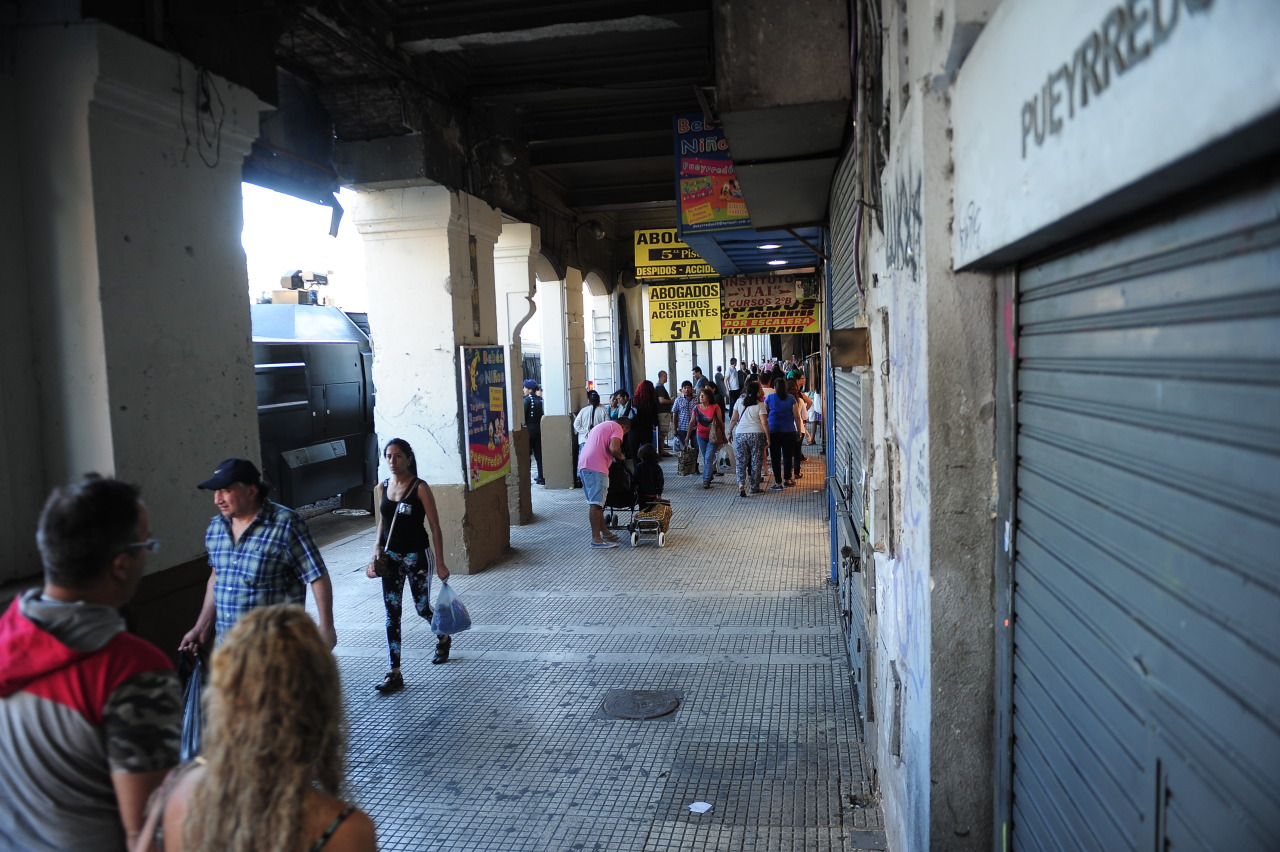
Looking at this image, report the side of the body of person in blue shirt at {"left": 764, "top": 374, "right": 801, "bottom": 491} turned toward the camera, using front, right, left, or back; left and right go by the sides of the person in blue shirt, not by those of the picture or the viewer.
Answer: back

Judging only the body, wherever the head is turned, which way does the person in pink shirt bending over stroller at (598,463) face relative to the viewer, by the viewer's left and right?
facing to the right of the viewer

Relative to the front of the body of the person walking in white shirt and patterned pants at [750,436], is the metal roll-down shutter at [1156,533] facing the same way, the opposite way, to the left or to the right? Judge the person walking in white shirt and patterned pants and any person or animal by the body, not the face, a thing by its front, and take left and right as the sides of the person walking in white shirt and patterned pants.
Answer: to the left

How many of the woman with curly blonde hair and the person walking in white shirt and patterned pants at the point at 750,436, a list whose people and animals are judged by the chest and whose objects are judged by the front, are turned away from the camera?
2

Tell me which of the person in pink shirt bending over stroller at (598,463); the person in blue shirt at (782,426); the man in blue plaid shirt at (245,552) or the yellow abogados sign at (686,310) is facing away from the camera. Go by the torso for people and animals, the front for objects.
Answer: the person in blue shirt at (782,426)

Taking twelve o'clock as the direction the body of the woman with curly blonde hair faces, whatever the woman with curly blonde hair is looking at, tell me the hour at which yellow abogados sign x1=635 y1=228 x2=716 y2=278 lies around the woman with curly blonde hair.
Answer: The yellow abogados sign is roughly at 1 o'clock from the woman with curly blonde hair.

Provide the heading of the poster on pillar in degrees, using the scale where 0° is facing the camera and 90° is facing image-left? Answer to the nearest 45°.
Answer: approximately 315°

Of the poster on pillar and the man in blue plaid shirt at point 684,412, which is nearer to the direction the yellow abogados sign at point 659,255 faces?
the poster on pillar

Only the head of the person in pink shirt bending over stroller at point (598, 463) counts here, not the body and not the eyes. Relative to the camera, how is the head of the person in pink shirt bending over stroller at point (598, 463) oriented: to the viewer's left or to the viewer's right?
to the viewer's right
